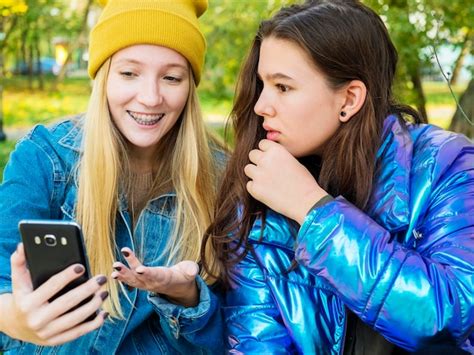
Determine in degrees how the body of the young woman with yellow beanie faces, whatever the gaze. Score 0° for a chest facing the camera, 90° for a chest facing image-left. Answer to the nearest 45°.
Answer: approximately 0°

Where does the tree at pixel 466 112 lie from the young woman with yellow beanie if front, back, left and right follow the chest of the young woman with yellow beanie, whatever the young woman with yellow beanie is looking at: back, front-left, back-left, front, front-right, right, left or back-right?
back-left

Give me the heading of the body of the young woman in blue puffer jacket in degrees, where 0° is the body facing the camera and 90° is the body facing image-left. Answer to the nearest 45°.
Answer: approximately 45°

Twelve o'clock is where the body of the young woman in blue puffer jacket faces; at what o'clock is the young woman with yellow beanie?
The young woman with yellow beanie is roughly at 2 o'clock from the young woman in blue puffer jacket.

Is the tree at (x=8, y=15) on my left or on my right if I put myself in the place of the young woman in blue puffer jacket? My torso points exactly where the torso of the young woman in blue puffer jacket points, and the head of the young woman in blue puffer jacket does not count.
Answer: on my right

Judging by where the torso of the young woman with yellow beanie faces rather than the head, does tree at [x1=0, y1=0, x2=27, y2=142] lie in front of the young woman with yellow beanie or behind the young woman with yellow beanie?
behind

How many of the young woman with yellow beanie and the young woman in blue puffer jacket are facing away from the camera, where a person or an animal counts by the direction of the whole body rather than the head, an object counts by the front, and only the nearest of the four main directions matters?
0

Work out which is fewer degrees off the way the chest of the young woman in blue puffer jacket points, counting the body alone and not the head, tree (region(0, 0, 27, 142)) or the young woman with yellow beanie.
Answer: the young woman with yellow beanie

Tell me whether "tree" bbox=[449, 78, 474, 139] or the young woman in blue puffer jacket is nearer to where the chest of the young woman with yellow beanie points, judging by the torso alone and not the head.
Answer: the young woman in blue puffer jacket
